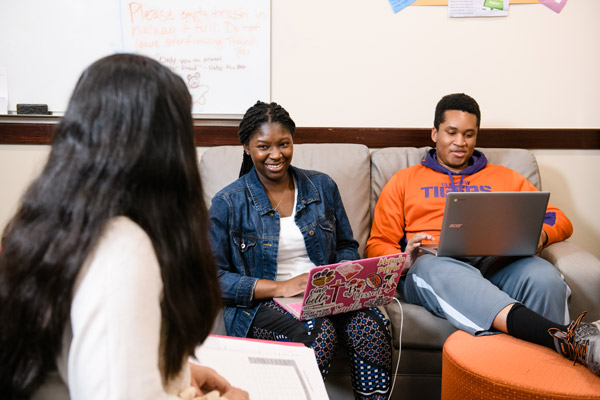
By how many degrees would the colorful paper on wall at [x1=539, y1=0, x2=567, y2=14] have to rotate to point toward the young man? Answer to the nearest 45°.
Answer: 0° — it already faces them

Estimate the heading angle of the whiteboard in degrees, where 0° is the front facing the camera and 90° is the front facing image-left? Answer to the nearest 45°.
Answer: approximately 0°

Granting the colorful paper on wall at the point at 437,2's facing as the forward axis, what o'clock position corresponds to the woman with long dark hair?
The woman with long dark hair is roughly at 12 o'clock from the colorful paper on wall.

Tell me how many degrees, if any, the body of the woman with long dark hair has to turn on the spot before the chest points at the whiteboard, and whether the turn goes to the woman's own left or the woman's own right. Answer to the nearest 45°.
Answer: approximately 45° to the woman's own left

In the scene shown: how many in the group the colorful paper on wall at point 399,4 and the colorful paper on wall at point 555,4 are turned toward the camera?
2

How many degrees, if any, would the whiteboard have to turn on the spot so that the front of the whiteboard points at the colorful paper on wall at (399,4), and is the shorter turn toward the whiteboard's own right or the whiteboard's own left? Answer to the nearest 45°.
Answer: approximately 90° to the whiteboard's own left

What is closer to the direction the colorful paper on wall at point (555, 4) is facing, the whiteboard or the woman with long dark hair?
the woman with long dark hair

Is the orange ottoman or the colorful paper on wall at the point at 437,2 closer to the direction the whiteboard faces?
the orange ottoman
